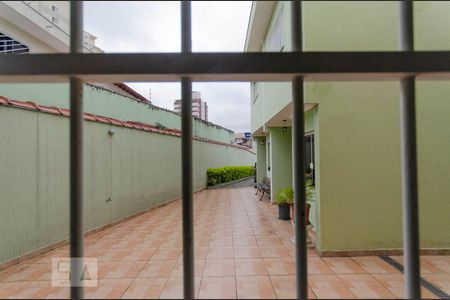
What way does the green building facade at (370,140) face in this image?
to the viewer's left

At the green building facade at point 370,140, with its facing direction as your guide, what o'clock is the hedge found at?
The hedge is roughly at 2 o'clock from the green building facade.
